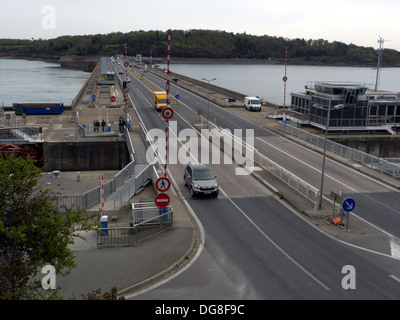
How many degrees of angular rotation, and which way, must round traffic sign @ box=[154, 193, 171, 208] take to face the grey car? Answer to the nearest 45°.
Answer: approximately 180°

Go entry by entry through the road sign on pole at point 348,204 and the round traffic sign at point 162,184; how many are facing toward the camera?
2

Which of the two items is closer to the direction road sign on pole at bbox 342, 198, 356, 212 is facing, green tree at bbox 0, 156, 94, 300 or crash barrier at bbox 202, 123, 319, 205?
the green tree

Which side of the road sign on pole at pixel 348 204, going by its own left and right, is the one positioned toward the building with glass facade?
back

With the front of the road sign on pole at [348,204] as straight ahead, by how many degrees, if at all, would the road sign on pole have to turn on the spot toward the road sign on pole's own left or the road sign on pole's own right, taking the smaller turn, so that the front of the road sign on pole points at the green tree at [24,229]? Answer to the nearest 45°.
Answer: approximately 45° to the road sign on pole's own right

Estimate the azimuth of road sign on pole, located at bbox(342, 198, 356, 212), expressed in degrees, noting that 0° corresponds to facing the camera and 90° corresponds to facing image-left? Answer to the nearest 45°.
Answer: approximately 0°
